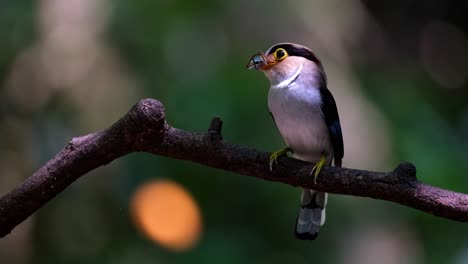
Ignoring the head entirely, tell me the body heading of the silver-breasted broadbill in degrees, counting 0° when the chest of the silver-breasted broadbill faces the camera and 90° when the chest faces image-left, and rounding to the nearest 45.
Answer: approximately 45°
